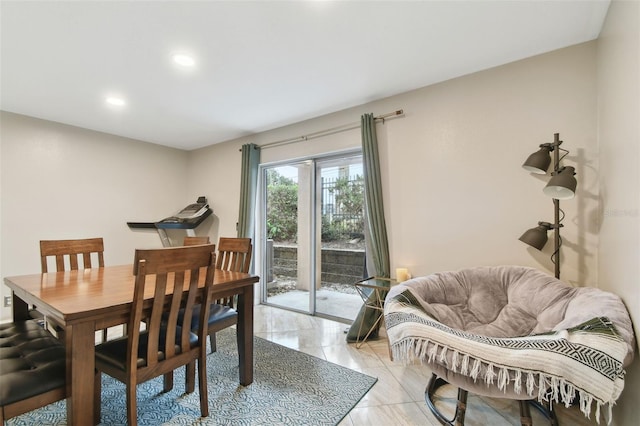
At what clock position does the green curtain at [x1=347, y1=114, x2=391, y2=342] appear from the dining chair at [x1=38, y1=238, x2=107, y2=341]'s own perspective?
The green curtain is roughly at 10 o'clock from the dining chair.

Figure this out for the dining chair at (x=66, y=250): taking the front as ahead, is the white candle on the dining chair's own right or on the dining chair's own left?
on the dining chair's own left

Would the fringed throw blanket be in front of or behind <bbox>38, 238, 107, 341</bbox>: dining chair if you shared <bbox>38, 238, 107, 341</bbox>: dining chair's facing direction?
in front

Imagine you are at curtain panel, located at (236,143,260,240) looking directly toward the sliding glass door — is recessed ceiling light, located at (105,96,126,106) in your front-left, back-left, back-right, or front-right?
back-right

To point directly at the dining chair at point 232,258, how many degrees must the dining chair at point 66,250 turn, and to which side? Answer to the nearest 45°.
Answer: approximately 45° to its left

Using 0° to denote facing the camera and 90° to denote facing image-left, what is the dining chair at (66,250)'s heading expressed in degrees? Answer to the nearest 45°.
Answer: approximately 0°

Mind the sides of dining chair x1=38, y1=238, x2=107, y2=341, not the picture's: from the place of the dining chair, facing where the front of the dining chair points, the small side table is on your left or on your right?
on your left

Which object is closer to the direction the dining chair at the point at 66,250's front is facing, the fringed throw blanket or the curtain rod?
the fringed throw blanket

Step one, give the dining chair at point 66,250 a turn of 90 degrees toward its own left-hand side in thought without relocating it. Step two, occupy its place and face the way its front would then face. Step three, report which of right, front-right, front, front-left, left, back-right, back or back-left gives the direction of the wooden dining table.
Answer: right
